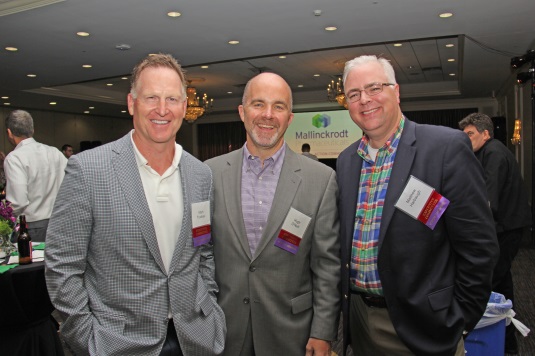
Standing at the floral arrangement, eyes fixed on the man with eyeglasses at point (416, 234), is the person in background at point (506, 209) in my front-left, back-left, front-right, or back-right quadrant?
front-left

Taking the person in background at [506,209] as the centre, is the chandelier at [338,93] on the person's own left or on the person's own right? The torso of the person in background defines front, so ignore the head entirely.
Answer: on the person's own right

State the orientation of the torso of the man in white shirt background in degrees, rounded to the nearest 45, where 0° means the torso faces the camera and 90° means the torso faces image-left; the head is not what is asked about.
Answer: approximately 135°

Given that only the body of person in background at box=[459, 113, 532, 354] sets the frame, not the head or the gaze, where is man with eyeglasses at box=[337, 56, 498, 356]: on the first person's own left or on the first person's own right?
on the first person's own left

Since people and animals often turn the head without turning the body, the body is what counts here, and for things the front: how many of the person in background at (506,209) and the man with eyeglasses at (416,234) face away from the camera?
0

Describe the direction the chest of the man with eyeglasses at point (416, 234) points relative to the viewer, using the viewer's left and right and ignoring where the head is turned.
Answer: facing the viewer and to the left of the viewer

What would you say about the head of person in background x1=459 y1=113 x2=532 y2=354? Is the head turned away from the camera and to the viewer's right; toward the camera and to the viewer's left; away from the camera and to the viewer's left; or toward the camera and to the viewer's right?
toward the camera and to the viewer's left

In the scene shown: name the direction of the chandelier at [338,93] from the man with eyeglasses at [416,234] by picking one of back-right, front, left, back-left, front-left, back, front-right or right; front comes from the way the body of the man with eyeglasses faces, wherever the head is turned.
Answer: back-right

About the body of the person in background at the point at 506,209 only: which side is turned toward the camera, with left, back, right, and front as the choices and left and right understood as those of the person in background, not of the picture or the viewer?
left

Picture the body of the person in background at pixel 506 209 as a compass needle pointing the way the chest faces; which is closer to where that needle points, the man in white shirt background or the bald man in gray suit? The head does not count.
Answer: the man in white shirt background

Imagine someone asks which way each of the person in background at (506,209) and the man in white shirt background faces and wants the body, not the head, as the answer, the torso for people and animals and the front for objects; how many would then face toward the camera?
0

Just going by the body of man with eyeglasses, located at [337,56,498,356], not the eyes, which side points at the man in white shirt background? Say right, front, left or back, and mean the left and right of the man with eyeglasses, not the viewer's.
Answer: right

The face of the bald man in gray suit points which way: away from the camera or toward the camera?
toward the camera

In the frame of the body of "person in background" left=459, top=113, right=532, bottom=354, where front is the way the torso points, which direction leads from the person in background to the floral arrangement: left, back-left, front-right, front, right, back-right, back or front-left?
front-left

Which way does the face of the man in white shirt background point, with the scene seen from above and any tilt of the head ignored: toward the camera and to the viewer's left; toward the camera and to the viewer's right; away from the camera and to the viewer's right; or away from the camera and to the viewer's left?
away from the camera and to the viewer's left

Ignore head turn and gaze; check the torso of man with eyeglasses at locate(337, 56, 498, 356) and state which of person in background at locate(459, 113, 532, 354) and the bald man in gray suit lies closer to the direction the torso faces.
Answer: the bald man in gray suit

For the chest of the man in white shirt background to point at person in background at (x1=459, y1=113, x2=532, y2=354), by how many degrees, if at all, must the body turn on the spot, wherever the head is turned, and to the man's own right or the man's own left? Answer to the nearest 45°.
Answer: approximately 180°

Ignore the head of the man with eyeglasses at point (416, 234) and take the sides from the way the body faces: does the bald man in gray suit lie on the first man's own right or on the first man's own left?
on the first man's own right
